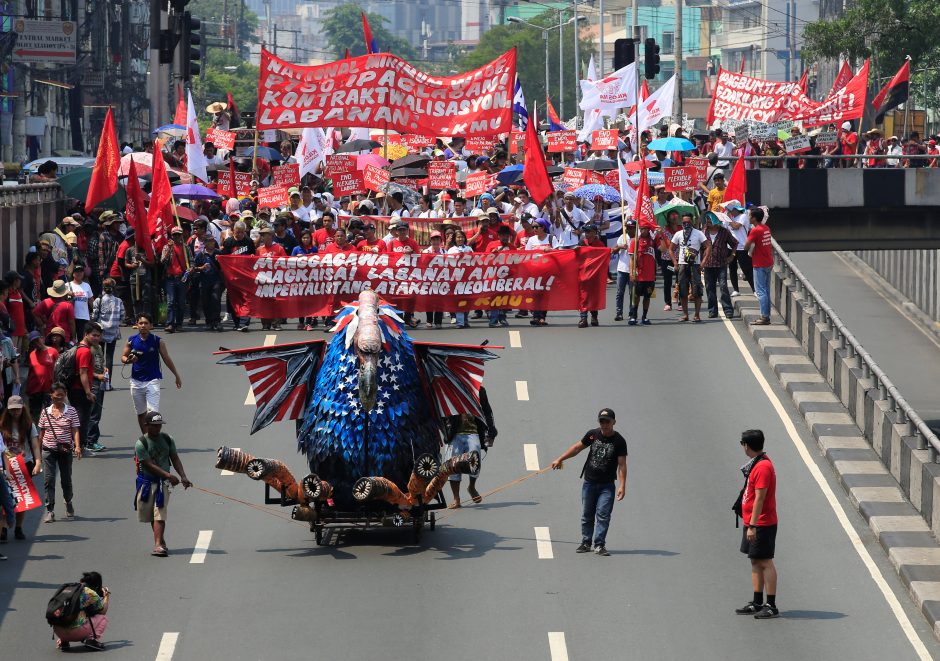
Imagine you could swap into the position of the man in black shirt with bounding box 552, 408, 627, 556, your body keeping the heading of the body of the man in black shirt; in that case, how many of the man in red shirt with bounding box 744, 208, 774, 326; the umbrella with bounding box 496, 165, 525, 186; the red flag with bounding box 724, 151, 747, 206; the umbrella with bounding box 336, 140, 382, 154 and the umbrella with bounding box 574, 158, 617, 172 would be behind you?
5

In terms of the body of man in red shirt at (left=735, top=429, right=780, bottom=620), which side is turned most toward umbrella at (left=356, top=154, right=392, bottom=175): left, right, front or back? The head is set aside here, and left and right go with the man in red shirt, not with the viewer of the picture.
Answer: right

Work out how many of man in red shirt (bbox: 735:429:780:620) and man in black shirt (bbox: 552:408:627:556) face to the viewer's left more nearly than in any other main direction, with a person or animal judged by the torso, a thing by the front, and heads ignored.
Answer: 1

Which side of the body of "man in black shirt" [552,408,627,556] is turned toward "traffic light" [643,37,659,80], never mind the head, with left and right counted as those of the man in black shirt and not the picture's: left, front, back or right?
back

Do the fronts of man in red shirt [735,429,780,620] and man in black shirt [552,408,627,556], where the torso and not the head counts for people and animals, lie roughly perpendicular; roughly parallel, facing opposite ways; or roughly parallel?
roughly perpendicular

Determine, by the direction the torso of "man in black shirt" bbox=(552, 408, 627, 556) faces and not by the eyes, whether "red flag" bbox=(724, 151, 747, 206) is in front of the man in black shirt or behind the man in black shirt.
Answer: behind

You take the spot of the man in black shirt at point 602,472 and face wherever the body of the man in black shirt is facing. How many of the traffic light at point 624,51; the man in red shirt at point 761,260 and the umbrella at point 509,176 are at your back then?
3

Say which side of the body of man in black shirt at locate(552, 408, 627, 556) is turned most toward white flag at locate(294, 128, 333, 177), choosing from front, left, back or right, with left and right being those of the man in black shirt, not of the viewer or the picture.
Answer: back

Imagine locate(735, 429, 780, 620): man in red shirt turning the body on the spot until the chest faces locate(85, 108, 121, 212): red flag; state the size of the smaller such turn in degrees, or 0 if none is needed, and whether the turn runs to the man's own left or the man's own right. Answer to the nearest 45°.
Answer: approximately 45° to the man's own right

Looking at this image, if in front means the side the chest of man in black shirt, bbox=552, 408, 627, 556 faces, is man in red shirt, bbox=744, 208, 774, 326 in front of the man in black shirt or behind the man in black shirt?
behind

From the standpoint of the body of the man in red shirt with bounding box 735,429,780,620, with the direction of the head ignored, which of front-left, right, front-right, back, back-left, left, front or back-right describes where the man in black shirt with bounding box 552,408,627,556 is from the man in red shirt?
front-right

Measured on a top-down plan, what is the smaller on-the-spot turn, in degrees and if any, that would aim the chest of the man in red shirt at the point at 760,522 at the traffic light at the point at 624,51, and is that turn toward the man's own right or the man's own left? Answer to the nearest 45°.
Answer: approximately 90° to the man's own right

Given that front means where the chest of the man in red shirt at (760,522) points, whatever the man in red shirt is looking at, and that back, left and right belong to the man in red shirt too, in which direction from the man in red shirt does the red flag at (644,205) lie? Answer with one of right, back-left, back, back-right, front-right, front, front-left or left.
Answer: right

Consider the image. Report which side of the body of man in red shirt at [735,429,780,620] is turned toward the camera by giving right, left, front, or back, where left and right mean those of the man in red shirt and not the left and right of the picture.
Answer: left

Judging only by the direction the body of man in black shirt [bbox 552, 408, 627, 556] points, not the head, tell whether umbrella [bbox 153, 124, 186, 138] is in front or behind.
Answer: behind

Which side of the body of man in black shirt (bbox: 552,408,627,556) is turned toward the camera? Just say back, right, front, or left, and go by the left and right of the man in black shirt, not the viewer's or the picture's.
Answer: front
